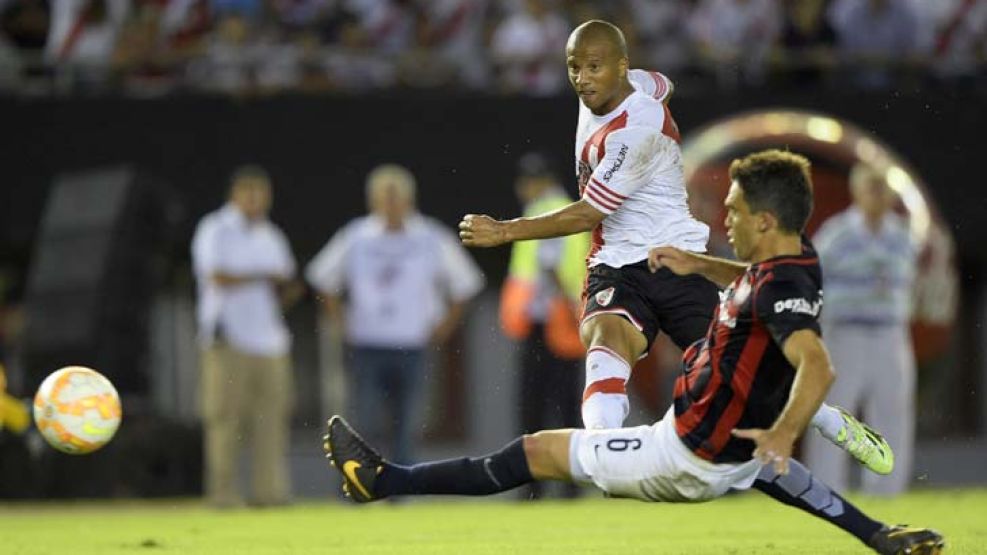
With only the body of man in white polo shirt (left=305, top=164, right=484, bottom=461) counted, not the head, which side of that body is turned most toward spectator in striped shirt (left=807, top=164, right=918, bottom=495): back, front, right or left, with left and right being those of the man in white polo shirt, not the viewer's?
left

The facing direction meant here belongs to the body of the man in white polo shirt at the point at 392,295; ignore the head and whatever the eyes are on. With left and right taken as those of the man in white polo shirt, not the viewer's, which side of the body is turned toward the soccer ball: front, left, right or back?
front

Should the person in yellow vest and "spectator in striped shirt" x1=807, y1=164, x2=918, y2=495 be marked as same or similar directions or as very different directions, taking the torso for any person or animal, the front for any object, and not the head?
same or similar directions

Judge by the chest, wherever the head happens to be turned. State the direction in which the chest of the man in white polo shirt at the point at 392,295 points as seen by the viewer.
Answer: toward the camera

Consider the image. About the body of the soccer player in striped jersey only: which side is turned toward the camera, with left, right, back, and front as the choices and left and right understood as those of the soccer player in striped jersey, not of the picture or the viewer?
left

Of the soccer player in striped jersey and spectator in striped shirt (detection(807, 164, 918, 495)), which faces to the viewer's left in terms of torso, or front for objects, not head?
the soccer player in striped jersey

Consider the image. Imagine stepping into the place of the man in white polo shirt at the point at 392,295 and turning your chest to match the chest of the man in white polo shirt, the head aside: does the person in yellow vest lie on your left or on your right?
on your left

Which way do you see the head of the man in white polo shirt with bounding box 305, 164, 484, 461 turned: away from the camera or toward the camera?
toward the camera

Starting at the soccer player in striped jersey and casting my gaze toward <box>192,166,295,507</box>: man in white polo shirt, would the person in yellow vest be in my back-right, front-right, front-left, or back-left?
front-right

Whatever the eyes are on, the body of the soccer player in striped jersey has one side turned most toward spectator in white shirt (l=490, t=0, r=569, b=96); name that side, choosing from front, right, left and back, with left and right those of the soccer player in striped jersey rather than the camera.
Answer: right

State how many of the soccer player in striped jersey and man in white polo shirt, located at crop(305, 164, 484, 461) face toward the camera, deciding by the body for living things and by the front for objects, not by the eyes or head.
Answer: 1

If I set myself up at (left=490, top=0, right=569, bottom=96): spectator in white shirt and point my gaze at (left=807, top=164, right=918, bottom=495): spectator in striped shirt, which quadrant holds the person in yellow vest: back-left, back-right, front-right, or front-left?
front-right

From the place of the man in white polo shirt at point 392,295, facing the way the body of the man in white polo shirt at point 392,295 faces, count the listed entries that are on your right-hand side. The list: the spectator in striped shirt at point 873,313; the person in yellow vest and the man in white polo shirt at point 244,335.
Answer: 1
